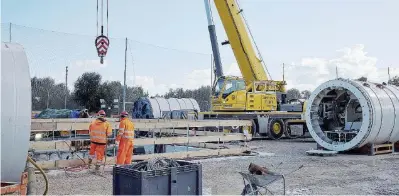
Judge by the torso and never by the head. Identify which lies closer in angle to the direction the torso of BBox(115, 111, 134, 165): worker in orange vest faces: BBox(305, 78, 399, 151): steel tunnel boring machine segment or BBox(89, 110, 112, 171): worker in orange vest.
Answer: the worker in orange vest

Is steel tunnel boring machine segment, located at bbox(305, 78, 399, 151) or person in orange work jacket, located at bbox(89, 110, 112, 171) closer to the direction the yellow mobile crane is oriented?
the person in orange work jacket

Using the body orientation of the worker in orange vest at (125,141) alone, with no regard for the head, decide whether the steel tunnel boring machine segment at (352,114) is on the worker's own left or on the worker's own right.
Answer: on the worker's own right

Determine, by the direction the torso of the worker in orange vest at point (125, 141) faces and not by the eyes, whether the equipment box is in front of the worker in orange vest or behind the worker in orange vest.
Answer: behind

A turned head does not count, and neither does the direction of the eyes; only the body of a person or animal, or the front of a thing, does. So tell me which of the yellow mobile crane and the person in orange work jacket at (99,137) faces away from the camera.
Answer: the person in orange work jacket

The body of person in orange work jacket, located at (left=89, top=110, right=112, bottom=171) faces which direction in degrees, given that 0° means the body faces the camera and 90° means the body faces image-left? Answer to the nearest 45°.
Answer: approximately 180°

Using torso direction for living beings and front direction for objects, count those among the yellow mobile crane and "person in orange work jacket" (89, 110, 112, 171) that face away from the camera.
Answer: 1

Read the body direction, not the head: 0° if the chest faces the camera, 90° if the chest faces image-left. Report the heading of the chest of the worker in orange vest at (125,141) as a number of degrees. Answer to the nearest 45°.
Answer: approximately 135°

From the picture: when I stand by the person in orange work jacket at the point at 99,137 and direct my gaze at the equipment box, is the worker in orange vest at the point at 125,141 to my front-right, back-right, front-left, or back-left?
front-left

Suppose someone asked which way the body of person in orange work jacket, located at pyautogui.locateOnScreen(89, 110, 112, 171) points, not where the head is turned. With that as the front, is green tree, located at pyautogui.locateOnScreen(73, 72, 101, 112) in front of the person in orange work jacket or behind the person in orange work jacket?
in front

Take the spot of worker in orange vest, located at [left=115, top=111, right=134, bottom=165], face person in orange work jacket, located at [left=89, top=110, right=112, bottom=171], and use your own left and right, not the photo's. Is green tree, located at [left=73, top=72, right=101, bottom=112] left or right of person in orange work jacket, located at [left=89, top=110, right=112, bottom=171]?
right

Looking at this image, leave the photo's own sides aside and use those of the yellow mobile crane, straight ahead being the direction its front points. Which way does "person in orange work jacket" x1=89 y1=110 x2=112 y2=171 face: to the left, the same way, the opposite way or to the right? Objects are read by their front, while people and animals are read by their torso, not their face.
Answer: to the right

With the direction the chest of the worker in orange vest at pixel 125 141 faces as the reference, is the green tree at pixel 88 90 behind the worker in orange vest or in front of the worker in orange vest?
in front

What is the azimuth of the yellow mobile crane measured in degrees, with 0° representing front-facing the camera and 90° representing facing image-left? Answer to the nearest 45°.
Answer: approximately 90°

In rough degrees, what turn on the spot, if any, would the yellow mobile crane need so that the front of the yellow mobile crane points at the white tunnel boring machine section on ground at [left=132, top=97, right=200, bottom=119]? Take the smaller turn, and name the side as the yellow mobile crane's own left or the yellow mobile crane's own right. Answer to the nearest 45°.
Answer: approximately 45° to the yellow mobile crane's own right
